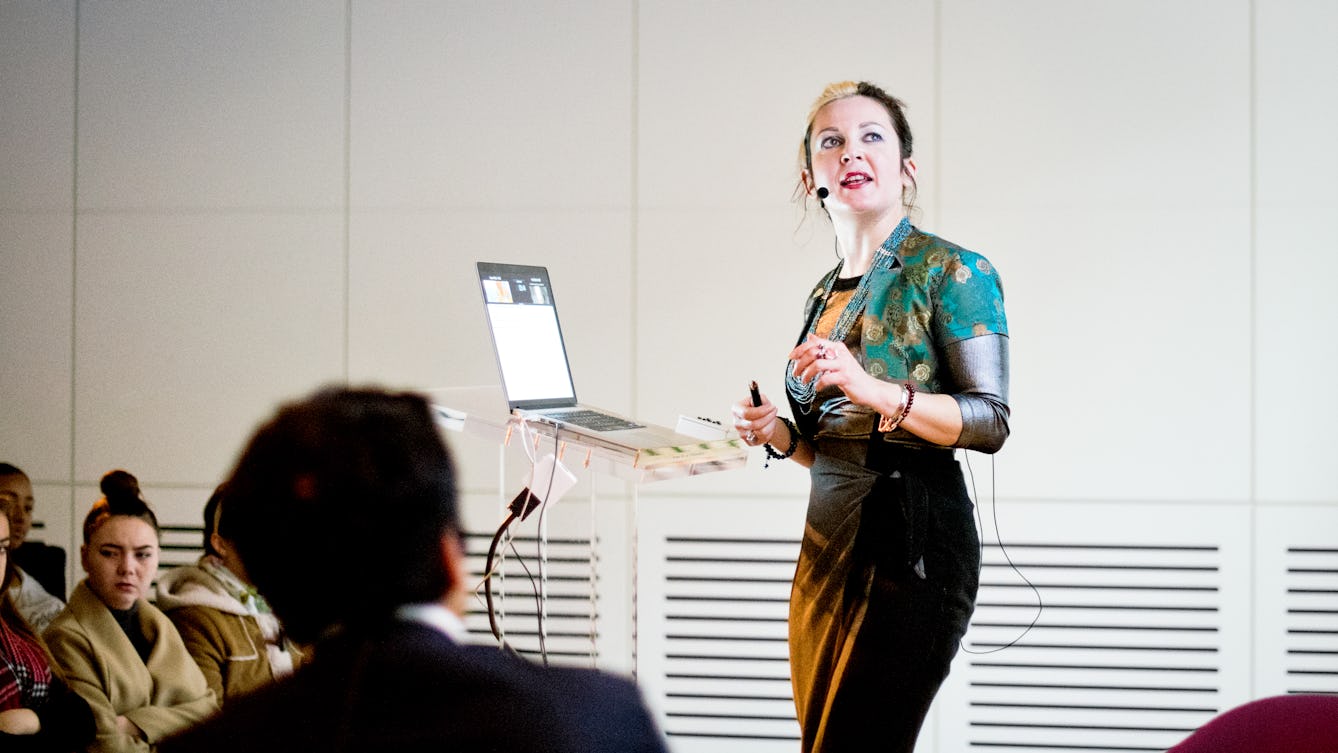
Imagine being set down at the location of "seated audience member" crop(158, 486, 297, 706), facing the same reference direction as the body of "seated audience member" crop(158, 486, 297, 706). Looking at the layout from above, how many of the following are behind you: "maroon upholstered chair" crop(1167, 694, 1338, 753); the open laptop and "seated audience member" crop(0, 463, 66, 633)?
1

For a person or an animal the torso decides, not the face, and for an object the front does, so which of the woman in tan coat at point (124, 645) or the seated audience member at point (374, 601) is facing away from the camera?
the seated audience member

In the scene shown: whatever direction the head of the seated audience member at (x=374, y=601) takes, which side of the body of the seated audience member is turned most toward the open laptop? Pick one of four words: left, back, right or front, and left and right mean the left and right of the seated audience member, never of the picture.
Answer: front

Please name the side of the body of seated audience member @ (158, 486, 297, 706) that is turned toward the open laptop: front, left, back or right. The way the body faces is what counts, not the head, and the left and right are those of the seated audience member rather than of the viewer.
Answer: front

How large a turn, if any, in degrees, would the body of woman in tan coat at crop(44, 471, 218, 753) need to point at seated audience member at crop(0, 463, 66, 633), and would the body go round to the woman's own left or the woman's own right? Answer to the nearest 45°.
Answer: approximately 135° to the woman's own left

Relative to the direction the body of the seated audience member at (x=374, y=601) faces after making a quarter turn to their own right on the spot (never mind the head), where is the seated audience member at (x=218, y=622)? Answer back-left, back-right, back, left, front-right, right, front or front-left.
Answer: left

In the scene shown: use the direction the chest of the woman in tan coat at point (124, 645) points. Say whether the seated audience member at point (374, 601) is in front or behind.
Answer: in front

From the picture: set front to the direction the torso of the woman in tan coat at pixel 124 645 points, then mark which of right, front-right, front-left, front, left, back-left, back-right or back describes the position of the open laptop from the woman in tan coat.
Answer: front

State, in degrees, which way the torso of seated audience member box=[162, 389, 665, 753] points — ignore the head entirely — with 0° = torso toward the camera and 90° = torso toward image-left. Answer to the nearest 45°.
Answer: approximately 180°

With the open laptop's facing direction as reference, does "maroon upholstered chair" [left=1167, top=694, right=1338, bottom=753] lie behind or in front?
in front

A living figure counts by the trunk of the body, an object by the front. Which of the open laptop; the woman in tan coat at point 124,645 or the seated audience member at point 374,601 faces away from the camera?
the seated audience member

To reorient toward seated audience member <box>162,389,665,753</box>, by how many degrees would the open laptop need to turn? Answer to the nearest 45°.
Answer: approximately 45° to its right

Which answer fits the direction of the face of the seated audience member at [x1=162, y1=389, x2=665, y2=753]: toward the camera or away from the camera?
away from the camera
